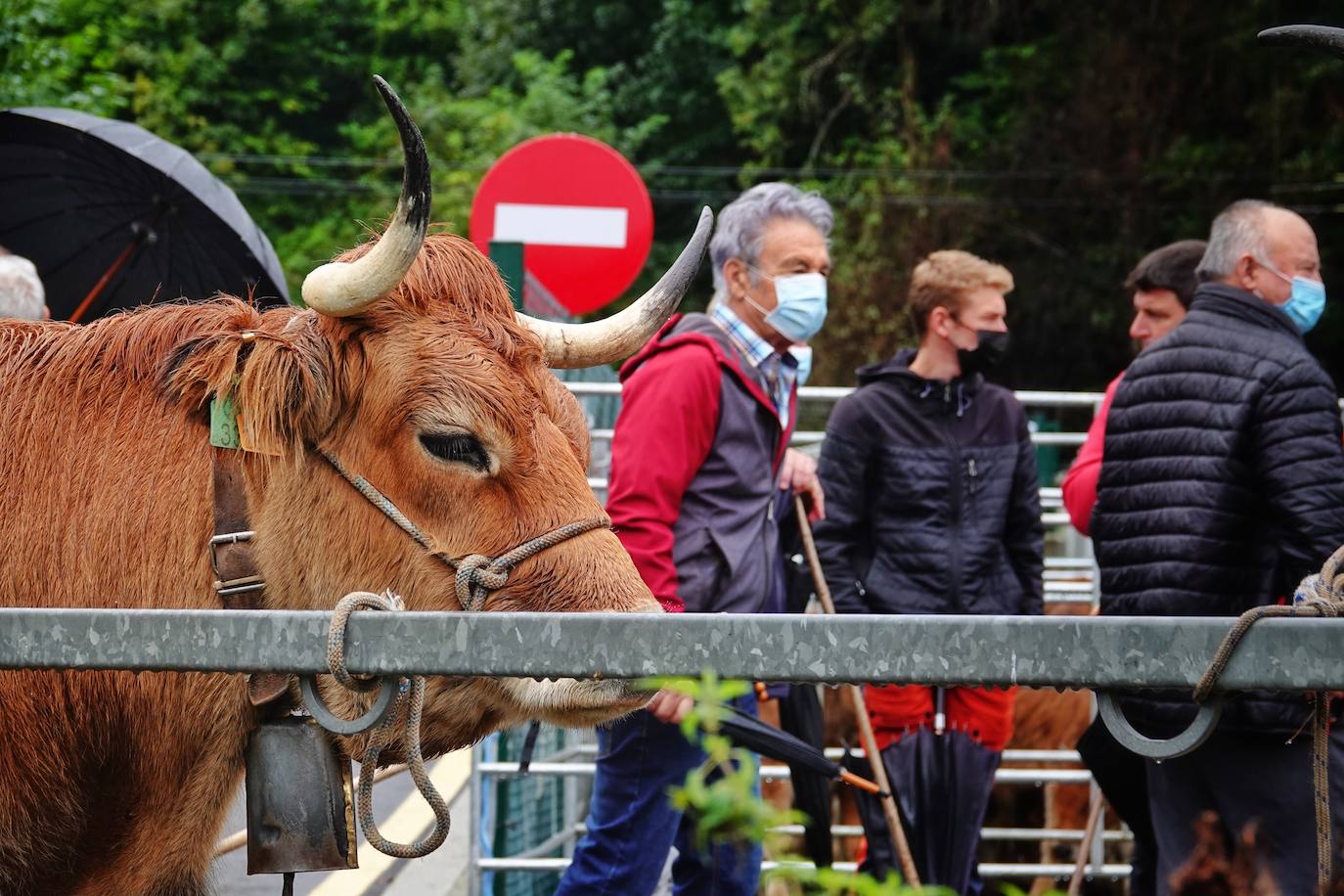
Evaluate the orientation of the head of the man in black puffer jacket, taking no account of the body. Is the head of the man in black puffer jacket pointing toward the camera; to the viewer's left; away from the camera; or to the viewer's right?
to the viewer's right

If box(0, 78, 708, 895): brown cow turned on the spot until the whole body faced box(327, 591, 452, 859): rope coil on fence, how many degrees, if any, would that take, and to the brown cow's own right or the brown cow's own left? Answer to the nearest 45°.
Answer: approximately 45° to the brown cow's own right

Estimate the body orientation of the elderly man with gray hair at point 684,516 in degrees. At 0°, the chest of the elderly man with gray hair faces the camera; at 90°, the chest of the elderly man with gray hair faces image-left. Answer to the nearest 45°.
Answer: approximately 315°

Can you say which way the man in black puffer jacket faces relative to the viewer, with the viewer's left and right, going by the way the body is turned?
facing away from the viewer and to the right of the viewer

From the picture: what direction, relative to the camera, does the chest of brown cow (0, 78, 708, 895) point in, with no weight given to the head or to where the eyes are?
to the viewer's right

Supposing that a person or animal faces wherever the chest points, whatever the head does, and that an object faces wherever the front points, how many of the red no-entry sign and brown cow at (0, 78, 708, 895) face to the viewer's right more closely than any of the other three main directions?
1

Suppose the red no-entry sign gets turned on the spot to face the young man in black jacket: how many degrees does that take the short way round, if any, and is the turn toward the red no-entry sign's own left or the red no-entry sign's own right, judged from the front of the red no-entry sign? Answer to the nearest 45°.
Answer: approximately 45° to the red no-entry sign's own left

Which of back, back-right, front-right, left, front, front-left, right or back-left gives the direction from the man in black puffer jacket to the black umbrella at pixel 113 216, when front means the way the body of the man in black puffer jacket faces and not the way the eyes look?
back-left

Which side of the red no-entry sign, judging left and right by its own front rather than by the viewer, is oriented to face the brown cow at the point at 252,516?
front

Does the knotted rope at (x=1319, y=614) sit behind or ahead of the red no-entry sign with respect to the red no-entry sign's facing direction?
ahead

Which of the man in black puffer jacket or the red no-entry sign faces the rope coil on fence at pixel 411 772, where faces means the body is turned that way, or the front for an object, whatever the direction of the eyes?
the red no-entry sign

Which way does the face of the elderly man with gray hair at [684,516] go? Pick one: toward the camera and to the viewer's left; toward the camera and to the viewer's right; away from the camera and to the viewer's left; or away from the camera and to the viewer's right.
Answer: toward the camera and to the viewer's right

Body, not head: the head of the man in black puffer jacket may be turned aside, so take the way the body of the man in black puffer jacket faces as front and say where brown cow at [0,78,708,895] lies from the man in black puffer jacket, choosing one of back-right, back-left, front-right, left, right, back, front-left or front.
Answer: back

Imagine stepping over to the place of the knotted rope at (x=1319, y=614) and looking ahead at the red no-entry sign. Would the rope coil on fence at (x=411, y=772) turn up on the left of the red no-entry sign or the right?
left
